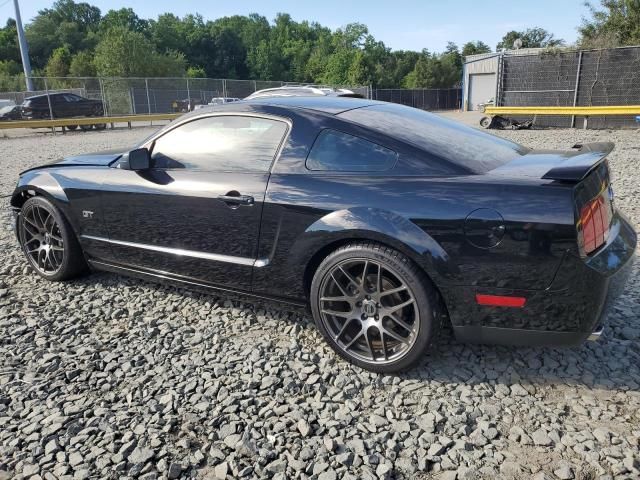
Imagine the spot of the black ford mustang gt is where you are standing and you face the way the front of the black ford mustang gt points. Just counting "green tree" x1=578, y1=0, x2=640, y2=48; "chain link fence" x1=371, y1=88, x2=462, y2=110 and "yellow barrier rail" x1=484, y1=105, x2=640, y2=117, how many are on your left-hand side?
0

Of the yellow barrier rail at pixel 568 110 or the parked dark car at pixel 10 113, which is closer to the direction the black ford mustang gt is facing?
the parked dark car

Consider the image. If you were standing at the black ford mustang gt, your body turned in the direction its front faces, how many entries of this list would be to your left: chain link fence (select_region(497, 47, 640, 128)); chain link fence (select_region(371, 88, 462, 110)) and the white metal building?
0

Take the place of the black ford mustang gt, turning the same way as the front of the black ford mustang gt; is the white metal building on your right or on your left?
on your right

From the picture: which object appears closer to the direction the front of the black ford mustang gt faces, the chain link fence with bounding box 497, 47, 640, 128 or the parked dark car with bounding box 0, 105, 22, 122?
the parked dark car

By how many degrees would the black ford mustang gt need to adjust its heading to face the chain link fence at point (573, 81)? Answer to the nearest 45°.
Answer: approximately 90° to its right

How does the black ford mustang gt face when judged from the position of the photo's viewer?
facing away from the viewer and to the left of the viewer

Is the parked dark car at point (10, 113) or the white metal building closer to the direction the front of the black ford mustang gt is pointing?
the parked dark car

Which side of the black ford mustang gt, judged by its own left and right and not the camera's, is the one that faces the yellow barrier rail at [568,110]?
right

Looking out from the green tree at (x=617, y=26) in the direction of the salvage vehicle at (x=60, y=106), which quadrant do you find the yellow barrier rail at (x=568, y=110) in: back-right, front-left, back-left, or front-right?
front-left

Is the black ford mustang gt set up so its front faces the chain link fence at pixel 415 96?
no

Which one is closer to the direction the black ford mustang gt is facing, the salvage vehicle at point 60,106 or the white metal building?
the salvage vehicle

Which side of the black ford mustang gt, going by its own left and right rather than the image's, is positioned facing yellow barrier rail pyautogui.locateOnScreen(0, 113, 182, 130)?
front

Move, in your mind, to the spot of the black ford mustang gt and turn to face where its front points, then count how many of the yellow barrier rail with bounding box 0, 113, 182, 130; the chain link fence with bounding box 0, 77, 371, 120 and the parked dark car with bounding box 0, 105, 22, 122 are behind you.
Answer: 0
